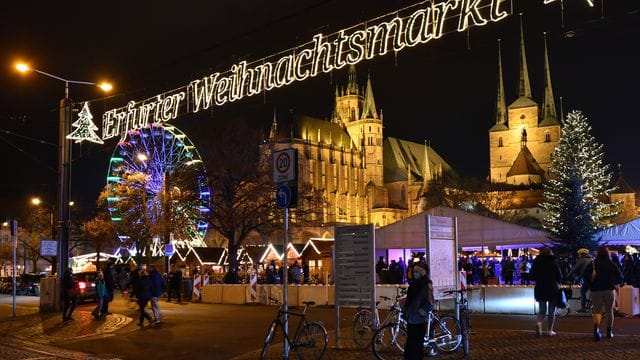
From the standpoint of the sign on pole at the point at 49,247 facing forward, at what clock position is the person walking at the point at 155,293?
The person walking is roughly at 11 o'clock from the sign on pole.

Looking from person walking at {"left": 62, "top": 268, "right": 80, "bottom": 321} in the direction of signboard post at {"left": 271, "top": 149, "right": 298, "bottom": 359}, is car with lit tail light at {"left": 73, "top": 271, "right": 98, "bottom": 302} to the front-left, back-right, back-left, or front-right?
back-left

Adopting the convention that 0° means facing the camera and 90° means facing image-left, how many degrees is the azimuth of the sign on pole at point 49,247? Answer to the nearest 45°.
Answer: approximately 0°
